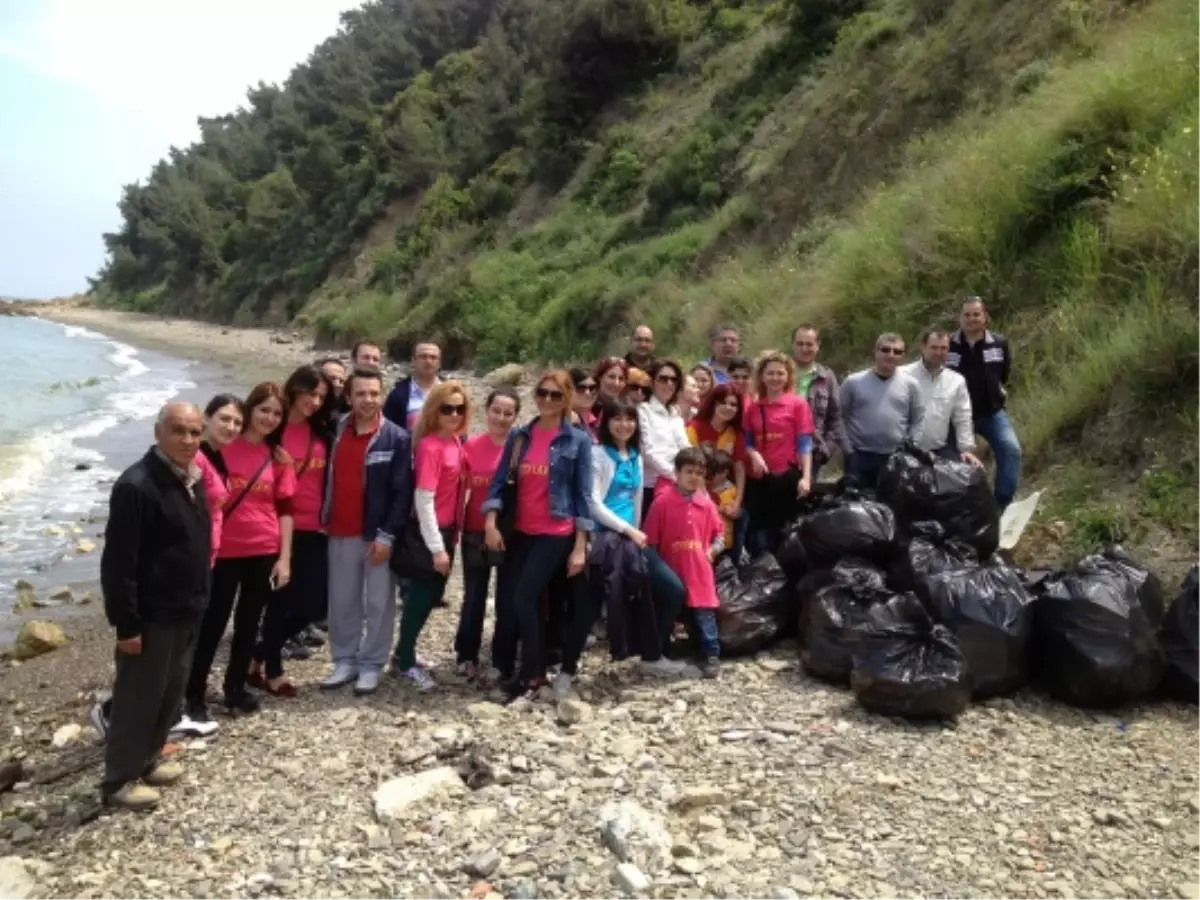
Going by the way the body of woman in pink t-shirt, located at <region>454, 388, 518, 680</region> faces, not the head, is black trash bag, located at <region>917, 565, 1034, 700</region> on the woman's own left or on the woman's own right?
on the woman's own left

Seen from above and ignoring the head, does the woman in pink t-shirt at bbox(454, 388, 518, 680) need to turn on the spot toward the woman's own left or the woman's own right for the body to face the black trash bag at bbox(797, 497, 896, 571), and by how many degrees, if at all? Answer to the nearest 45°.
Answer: approximately 90° to the woman's own left

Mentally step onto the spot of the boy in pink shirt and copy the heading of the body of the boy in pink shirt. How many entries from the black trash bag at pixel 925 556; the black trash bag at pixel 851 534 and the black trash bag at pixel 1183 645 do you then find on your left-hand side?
3

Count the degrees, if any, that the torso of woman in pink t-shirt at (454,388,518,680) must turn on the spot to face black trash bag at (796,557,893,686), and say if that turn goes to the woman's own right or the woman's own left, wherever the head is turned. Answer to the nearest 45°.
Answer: approximately 90° to the woman's own left

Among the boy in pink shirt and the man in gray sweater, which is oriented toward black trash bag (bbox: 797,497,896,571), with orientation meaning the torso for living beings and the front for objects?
the man in gray sweater

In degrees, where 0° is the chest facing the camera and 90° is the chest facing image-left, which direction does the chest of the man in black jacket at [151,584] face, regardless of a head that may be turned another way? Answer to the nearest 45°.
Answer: approximately 315°

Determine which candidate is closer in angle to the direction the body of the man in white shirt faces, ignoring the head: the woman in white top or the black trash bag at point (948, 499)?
the black trash bag

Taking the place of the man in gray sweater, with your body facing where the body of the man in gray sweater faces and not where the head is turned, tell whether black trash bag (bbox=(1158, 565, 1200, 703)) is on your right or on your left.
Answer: on your left

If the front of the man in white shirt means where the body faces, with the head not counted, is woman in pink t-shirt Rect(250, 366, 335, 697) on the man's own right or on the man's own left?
on the man's own right
